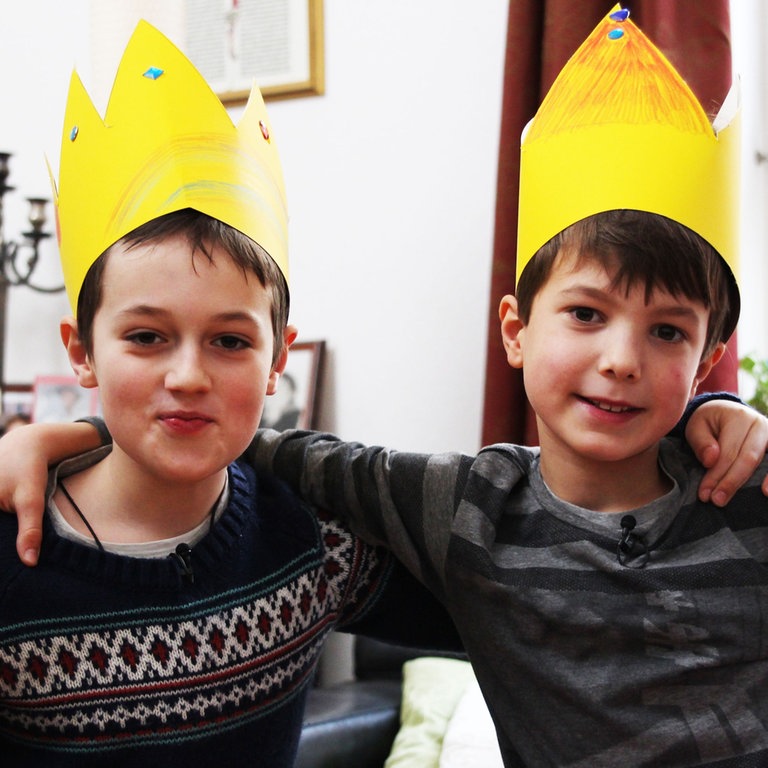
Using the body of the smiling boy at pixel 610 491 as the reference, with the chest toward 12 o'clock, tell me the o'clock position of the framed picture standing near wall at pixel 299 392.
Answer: The framed picture standing near wall is roughly at 5 o'clock from the smiling boy.

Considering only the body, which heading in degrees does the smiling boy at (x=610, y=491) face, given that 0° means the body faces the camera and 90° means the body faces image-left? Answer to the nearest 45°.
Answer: approximately 0°

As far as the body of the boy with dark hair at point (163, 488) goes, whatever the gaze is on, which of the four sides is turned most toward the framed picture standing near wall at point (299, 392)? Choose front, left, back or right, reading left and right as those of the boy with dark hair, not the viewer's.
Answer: back

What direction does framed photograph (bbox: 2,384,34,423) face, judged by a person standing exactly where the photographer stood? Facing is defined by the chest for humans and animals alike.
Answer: facing the viewer

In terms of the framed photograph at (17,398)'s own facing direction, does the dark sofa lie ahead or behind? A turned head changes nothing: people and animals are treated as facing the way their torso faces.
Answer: ahead

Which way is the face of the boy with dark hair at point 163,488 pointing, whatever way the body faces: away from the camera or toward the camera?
toward the camera

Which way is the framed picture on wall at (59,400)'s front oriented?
toward the camera

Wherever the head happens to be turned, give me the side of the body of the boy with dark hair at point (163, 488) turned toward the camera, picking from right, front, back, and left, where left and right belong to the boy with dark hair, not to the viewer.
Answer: front

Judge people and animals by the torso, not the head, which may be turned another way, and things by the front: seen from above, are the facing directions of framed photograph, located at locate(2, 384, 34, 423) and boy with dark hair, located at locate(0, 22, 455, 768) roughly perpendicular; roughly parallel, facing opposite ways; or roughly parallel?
roughly parallel
